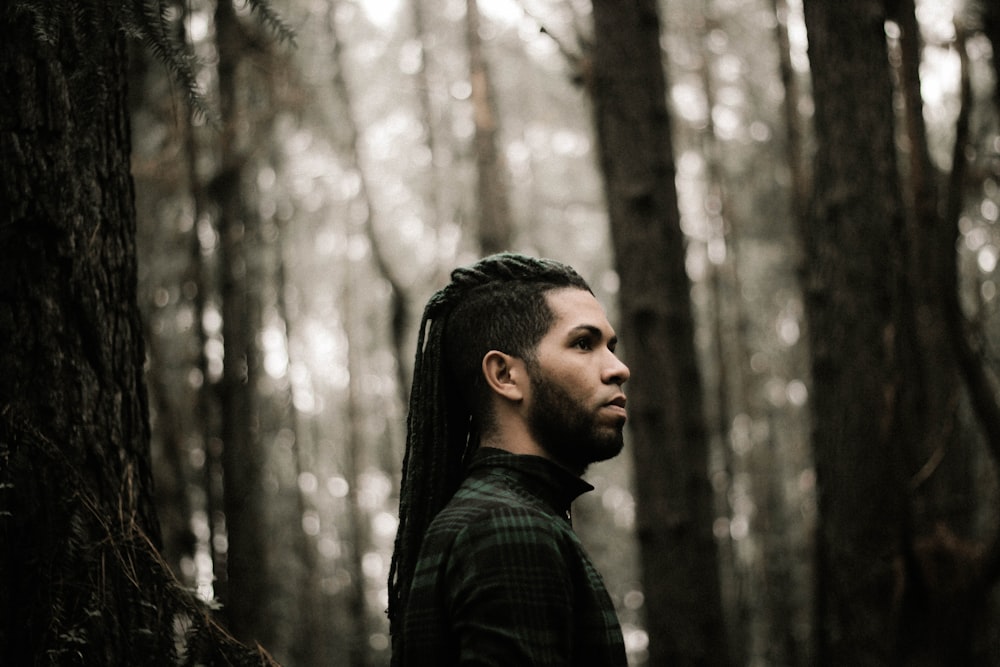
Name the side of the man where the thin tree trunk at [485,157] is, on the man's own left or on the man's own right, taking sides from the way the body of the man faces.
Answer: on the man's own left

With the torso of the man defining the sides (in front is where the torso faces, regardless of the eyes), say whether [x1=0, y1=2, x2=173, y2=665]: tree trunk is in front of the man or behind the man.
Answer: behind

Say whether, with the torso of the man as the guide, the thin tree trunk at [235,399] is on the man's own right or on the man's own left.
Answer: on the man's own left

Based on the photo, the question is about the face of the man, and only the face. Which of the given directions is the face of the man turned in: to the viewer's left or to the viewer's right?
to the viewer's right

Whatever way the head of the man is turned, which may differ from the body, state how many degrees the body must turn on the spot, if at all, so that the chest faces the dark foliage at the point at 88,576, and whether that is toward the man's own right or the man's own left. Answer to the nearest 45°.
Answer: approximately 180°

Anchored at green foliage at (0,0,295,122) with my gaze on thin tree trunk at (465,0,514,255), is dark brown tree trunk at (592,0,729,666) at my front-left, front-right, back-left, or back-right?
front-right

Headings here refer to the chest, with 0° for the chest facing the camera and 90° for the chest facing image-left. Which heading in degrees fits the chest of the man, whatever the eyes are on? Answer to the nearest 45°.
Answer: approximately 270°
